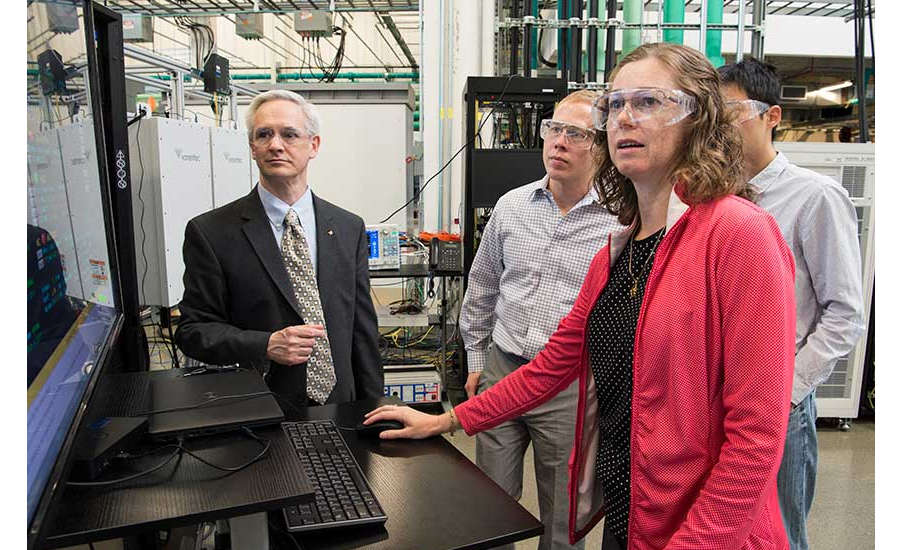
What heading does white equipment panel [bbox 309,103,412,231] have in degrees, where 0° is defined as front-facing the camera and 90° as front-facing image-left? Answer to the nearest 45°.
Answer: approximately 0°

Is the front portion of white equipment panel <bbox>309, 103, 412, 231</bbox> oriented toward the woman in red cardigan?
yes

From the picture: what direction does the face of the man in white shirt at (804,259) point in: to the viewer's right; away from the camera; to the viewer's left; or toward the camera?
to the viewer's left

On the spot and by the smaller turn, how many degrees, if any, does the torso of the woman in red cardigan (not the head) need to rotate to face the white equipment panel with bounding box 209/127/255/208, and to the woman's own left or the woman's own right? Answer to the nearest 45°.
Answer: approximately 90° to the woman's own right

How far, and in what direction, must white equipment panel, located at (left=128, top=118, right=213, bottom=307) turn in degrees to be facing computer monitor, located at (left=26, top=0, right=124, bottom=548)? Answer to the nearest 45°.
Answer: approximately 45° to its right

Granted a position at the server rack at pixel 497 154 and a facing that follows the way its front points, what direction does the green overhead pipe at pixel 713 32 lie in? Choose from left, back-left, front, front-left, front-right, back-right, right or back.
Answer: back-left

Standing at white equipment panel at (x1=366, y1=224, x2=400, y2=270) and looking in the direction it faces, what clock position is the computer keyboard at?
The computer keyboard is roughly at 12 o'clock from the white equipment panel.
